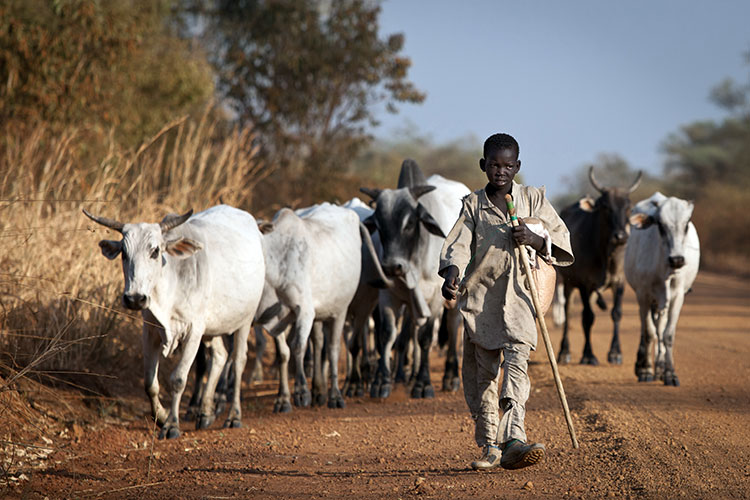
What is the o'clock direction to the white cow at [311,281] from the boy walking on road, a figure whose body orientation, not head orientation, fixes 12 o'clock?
The white cow is roughly at 5 o'clock from the boy walking on road.

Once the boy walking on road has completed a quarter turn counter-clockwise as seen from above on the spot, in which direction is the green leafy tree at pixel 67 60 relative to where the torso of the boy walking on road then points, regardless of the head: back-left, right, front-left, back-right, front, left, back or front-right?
back-left

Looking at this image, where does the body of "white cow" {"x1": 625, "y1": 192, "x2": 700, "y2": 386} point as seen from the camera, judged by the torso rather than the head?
toward the camera

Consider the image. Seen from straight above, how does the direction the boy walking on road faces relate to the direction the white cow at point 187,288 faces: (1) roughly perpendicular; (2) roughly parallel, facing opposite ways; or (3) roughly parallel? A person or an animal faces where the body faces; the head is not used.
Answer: roughly parallel

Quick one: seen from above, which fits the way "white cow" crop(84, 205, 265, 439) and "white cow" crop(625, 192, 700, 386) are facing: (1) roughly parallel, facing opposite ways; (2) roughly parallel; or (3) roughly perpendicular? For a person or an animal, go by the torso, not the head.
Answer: roughly parallel

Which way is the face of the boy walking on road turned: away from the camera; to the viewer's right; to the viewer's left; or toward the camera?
toward the camera

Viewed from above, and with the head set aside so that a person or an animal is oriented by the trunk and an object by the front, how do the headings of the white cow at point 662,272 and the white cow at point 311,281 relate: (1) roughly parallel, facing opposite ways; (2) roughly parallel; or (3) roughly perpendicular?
roughly parallel

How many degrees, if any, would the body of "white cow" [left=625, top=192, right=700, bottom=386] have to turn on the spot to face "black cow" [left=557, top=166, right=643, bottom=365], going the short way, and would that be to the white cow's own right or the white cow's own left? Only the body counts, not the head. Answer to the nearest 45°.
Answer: approximately 135° to the white cow's own right

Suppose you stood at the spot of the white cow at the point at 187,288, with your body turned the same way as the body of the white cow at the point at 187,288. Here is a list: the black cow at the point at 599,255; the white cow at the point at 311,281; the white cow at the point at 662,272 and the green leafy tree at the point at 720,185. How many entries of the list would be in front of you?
0

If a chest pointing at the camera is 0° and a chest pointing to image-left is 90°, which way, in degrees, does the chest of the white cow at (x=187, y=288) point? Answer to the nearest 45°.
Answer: approximately 45°

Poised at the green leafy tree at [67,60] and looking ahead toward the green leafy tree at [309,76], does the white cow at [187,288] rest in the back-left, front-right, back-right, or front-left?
back-right

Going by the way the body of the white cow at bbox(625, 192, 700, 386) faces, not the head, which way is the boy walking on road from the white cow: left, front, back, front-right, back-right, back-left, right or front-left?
front

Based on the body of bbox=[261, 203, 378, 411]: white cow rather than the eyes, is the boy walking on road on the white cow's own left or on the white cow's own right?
on the white cow's own left

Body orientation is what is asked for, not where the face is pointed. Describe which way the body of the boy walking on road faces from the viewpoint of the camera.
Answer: toward the camera

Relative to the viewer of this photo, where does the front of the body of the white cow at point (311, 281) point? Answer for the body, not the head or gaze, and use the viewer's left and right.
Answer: facing the viewer and to the left of the viewer

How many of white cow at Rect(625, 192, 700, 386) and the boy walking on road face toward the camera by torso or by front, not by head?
2

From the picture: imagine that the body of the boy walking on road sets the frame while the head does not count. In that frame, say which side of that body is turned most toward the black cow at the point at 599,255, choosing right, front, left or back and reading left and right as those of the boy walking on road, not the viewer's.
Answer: back

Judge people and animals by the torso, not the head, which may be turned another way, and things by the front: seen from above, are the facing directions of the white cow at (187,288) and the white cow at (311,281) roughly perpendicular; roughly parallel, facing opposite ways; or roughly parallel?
roughly parallel
